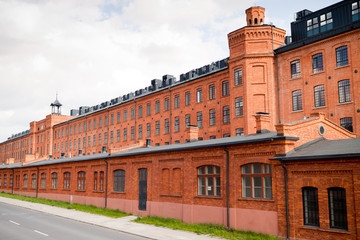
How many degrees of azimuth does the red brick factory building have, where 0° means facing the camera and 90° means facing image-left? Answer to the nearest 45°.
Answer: approximately 45°
